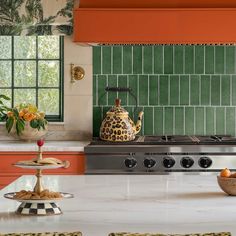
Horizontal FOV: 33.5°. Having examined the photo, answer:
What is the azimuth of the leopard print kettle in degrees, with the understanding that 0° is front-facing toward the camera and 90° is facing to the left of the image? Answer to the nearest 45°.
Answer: approximately 270°

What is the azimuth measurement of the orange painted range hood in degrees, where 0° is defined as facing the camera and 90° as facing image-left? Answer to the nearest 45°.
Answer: approximately 0°

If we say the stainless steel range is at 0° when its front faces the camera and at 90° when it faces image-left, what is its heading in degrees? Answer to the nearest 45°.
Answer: approximately 0°

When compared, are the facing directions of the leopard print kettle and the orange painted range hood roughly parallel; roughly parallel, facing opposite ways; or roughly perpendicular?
roughly perpendicular

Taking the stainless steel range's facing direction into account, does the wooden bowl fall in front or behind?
in front
